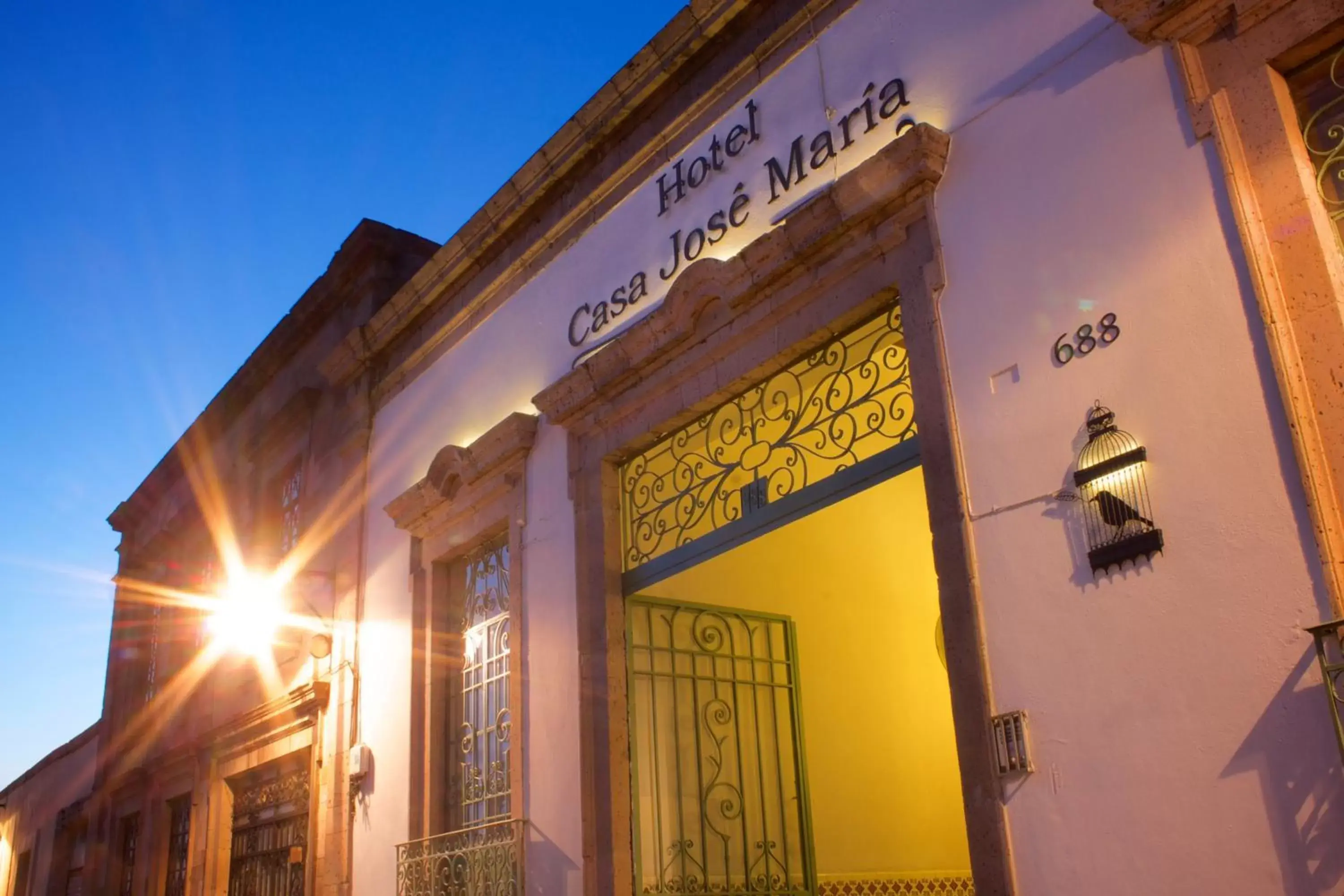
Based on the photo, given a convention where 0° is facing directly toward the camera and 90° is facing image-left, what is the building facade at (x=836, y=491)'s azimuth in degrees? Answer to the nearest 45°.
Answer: approximately 45°

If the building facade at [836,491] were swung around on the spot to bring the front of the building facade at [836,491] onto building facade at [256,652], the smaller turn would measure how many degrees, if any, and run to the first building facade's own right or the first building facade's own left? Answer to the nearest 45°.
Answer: approximately 90° to the first building facade's own right

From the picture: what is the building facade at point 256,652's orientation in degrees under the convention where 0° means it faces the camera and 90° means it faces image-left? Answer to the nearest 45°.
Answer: approximately 45°

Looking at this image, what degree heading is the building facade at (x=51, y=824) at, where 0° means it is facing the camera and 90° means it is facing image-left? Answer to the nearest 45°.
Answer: approximately 45°

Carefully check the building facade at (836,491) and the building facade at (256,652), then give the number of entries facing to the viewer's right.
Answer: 0

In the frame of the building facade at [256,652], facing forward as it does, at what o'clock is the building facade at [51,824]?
the building facade at [51,824] is roughly at 4 o'clock from the building facade at [256,652].

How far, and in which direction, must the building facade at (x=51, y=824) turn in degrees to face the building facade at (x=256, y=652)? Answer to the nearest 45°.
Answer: approximately 45° to its left
